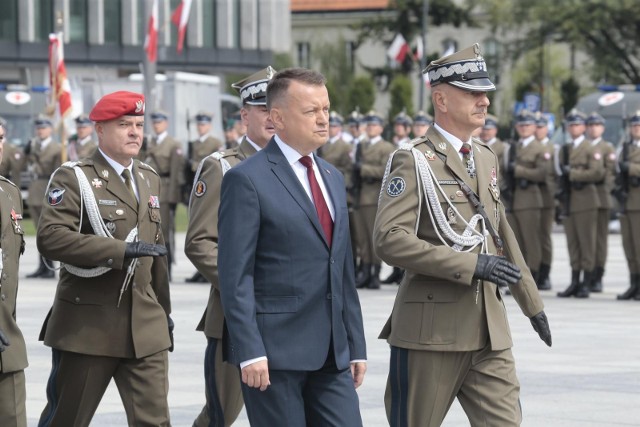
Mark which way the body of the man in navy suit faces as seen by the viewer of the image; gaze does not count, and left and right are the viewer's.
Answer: facing the viewer and to the right of the viewer

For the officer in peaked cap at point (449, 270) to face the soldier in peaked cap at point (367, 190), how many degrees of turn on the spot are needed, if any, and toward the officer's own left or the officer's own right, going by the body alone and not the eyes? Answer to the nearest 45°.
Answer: approximately 135° to the officer's own left

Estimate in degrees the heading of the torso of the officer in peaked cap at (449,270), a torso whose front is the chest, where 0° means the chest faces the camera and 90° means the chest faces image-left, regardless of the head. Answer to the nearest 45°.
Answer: approximately 315°

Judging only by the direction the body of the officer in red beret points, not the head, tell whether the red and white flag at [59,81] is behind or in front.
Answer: behind

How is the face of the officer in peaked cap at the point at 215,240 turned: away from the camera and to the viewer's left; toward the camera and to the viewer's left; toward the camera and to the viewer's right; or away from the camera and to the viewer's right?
toward the camera and to the viewer's right

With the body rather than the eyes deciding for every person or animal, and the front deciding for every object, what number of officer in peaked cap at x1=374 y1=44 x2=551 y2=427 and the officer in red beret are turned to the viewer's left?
0

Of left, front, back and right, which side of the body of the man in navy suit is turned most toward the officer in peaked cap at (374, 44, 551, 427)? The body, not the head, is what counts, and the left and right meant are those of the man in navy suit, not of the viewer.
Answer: left

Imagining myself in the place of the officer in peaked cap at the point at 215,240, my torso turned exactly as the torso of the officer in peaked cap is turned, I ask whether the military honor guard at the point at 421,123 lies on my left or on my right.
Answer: on my left

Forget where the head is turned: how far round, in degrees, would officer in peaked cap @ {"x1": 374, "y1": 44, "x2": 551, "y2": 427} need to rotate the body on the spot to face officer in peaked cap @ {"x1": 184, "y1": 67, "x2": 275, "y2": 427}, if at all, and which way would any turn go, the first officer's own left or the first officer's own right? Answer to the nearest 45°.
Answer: approximately 180°

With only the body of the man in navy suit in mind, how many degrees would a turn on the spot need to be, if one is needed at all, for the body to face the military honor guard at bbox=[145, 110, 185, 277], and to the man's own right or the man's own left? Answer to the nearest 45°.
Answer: approximately 135° to the man's own left
